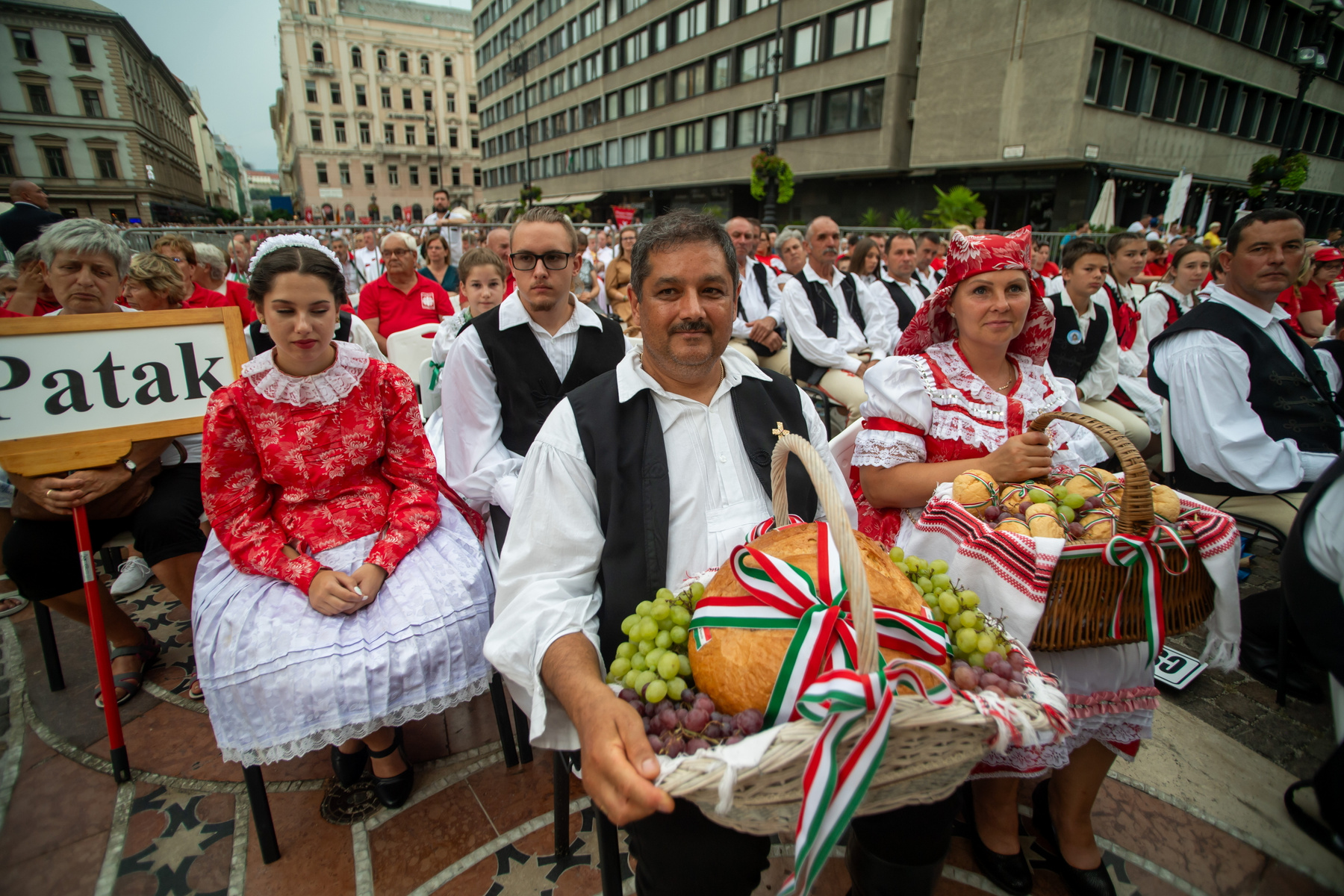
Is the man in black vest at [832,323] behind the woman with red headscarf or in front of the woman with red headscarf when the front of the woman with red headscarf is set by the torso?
behind

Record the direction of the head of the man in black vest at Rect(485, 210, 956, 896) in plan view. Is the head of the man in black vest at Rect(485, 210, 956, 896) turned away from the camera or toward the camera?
toward the camera

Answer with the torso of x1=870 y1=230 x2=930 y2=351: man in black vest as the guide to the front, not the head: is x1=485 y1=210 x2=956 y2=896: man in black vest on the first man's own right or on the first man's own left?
on the first man's own right

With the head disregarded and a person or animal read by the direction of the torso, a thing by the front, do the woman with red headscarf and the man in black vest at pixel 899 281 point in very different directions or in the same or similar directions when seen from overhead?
same or similar directions

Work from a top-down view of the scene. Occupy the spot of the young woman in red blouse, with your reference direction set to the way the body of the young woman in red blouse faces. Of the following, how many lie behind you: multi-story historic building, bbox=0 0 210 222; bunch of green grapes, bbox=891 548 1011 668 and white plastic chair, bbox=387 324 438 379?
2

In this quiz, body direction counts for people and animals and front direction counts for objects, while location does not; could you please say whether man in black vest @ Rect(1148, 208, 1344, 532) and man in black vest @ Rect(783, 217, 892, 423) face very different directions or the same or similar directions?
same or similar directions

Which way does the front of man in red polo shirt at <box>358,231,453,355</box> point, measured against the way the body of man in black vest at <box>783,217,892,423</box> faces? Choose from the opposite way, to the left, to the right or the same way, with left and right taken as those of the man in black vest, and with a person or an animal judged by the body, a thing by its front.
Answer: the same way

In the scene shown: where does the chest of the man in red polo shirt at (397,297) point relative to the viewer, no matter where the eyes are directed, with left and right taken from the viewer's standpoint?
facing the viewer

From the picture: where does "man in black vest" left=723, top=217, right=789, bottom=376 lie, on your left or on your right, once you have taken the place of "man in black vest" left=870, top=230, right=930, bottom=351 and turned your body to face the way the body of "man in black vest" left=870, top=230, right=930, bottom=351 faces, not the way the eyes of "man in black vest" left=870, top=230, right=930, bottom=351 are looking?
on your right

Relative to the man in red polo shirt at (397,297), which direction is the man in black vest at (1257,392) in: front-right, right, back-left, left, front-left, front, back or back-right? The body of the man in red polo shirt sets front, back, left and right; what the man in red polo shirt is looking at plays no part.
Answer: front-left

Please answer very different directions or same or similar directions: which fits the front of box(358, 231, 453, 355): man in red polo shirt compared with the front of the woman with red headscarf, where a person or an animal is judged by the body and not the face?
same or similar directions

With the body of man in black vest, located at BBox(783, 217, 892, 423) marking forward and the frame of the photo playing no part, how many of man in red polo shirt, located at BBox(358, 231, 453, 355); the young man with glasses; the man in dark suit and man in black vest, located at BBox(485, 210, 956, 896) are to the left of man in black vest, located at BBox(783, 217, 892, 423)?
0

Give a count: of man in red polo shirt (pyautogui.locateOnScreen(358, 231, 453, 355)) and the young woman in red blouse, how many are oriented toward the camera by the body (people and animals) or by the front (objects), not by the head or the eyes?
2

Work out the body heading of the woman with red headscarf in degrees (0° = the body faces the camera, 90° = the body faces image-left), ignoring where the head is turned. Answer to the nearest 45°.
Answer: approximately 315°

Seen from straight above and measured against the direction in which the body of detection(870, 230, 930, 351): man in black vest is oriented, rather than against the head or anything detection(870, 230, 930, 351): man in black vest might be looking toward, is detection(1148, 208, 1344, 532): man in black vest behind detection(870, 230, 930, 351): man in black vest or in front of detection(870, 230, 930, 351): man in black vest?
in front

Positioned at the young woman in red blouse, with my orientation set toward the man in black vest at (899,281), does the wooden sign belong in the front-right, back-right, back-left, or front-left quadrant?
back-left

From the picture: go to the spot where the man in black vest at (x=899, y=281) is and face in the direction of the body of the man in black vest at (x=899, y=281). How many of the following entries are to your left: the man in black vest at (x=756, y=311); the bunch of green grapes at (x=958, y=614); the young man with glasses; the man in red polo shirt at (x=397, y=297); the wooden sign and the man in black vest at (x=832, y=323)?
0

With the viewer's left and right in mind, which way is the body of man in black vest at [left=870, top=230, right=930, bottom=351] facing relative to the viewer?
facing the viewer and to the right of the viewer

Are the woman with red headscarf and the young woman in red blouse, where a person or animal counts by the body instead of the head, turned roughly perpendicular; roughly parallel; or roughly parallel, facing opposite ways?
roughly parallel

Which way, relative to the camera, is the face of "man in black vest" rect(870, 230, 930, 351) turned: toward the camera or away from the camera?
toward the camera

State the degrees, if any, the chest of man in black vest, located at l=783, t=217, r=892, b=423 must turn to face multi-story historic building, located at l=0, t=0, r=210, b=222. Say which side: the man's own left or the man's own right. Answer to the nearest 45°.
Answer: approximately 135° to the man's own right

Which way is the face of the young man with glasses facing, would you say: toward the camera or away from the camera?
toward the camera

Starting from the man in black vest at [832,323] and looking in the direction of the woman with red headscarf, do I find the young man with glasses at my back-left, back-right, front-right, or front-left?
front-right

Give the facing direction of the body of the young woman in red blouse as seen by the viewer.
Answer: toward the camera
